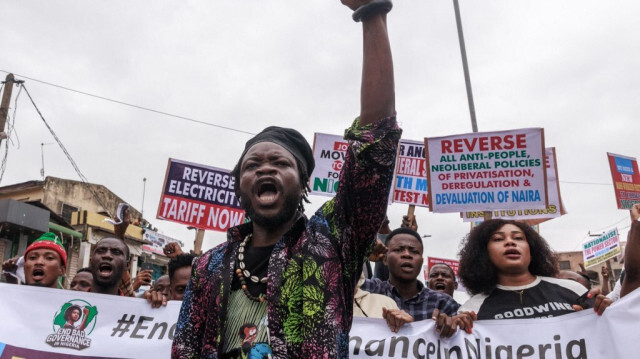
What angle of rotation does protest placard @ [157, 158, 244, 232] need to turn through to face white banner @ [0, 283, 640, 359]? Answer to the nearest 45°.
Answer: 0° — it already faces it

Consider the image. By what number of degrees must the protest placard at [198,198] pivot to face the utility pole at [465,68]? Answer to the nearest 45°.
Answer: approximately 90° to its left

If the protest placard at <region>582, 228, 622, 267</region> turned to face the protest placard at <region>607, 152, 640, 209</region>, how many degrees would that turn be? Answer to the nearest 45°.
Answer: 0° — it already faces it

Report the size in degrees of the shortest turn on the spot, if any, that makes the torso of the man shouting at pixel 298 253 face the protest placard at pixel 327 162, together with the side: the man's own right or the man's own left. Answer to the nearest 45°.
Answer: approximately 135° to the man's own right

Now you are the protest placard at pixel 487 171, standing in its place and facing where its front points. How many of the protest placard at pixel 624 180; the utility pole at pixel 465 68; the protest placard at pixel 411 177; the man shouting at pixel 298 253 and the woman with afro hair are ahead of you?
2

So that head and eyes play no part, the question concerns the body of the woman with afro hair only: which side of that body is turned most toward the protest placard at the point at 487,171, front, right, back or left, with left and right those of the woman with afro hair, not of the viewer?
back

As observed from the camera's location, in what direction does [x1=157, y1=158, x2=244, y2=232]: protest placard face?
facing the viewer

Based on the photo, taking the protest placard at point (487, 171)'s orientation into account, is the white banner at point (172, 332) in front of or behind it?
in front

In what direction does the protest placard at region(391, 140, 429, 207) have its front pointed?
toward the camera

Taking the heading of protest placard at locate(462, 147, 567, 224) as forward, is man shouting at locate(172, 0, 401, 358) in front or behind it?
in front

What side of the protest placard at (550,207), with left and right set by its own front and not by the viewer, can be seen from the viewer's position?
front

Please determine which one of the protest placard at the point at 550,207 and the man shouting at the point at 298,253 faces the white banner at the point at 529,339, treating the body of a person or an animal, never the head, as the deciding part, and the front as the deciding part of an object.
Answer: the protest placard
